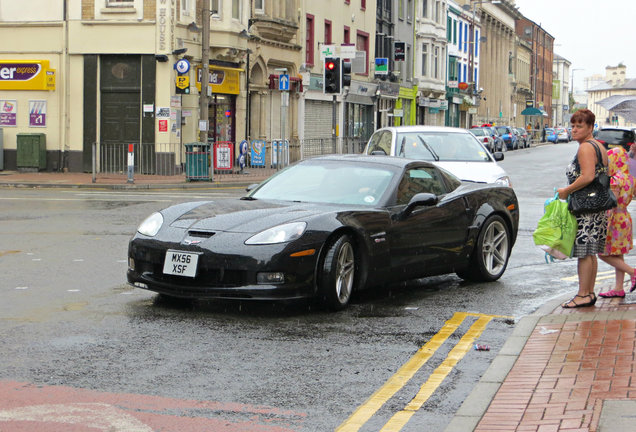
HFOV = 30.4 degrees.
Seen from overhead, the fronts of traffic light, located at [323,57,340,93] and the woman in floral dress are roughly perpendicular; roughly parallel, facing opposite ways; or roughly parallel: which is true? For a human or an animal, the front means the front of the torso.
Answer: roughly perpendicular

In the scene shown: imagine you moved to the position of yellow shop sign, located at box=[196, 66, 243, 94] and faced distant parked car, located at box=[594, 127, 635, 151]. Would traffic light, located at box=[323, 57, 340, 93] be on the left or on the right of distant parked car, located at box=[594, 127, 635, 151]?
right

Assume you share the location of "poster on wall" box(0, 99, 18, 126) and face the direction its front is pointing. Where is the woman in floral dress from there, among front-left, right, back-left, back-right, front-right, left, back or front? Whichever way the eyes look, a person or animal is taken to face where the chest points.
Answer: front

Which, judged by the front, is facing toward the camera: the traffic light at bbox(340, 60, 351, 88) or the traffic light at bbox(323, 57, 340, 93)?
the traffic light at bbox(323, 57, 340, 93)

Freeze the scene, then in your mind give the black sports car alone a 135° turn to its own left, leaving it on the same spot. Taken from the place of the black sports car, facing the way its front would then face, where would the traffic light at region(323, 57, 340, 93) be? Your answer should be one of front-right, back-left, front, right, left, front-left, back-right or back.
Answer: left

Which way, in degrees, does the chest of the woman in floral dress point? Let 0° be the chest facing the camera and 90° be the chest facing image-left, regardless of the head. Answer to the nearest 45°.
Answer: approximately 90°

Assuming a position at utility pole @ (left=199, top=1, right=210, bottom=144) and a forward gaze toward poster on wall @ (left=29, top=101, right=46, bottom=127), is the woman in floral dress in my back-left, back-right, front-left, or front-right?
back-left

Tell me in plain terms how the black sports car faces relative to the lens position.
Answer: facing the viewer and to the left of the viewer

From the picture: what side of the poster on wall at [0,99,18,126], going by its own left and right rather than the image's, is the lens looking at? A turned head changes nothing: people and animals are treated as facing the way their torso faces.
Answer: front

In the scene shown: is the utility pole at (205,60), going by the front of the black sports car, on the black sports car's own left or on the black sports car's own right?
on the black sports car's own right

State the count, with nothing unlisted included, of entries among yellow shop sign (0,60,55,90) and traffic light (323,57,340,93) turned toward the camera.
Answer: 2
